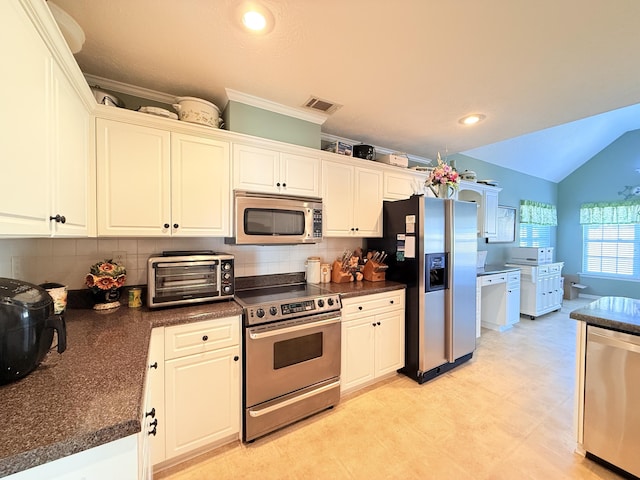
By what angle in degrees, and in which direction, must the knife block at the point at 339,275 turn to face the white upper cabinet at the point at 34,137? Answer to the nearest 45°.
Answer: approximately 90° to its right

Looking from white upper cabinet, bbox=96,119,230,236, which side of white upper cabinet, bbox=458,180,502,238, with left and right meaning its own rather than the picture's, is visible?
right

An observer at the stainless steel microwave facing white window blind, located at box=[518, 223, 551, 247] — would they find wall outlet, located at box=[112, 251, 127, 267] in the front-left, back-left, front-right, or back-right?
back-left

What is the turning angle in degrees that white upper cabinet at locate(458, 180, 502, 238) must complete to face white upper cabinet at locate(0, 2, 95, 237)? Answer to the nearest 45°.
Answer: approximately 45° to its right

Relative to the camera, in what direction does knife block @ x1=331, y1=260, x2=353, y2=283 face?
facing the viewer and to the right of the viewer

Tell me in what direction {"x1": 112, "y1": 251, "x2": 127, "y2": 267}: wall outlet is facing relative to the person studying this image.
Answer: facing the viewer

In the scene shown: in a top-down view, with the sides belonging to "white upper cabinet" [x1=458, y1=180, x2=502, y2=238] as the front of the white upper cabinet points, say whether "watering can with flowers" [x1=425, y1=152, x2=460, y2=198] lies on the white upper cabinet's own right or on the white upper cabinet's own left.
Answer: on the white upper cabinet's own right

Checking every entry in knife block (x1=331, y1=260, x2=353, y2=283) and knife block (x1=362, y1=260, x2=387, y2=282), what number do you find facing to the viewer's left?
0

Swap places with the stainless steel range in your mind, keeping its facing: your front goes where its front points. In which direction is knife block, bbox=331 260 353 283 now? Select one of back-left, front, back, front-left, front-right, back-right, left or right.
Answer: left

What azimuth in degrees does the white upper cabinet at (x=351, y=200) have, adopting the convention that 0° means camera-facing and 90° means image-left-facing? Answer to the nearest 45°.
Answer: approximately 315°

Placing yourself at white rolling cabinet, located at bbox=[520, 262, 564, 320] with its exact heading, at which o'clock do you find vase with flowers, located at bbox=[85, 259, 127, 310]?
The vase with flowers is roughly at 2 o'clock from the white rolling cabinet.

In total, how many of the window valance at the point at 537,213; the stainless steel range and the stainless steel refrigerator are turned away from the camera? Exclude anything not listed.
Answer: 0

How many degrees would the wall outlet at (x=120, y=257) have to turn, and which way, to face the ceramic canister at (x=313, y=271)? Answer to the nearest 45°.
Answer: approximately 90° to its left

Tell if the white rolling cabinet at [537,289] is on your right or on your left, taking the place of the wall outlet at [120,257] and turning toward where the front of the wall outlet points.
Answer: on your left

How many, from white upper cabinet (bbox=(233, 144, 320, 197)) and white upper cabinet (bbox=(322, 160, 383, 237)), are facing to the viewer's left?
0

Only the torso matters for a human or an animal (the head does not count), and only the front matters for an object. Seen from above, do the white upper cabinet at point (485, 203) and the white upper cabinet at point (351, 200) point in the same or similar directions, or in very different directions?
same or similar directions
